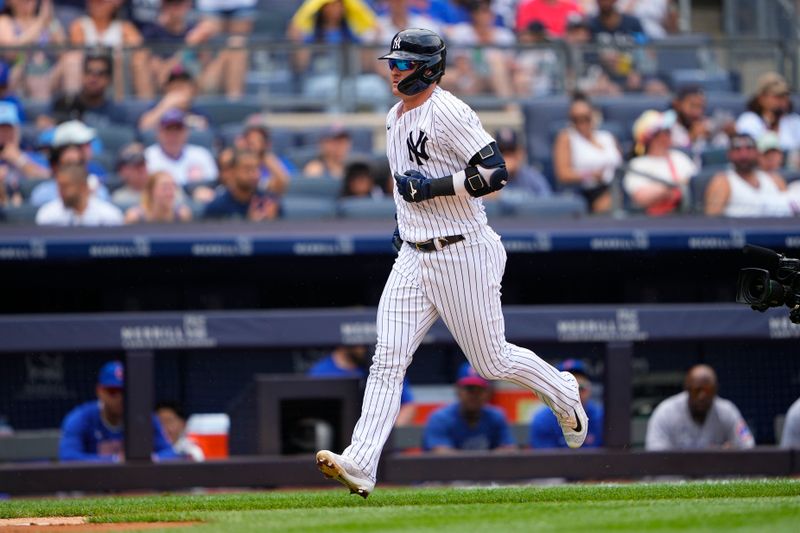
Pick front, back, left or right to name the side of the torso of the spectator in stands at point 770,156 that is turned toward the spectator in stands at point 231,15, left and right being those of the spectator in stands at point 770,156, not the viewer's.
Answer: right

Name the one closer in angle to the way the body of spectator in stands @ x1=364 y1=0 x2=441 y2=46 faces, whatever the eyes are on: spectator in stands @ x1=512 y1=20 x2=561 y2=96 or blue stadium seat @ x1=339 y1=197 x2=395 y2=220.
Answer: the blue stadium seat

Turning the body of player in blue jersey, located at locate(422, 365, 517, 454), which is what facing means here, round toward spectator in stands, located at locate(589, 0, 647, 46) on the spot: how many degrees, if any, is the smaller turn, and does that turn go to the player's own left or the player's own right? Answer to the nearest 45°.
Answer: approximately 180°

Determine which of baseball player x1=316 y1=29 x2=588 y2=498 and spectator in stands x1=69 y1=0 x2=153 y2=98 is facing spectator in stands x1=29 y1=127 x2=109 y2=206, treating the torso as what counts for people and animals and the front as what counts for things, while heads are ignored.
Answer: spectator in stands x1=69 y1=0 x2=153 y2=98

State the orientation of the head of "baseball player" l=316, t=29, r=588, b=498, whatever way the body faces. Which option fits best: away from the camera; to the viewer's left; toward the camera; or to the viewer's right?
to the viewer's left

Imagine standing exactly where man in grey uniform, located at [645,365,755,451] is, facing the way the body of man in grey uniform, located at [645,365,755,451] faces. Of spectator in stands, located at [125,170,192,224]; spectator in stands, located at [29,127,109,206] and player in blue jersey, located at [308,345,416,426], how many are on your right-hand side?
3

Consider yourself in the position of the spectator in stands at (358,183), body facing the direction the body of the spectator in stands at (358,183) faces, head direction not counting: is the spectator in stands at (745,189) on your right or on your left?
on your left

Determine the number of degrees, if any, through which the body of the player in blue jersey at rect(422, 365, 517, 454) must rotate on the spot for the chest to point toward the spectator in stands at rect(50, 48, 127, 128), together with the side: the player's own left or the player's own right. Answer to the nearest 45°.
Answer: approximately 135° to the player's own right

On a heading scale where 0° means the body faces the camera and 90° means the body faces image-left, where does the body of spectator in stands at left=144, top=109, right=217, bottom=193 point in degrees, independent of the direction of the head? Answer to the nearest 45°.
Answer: approximately 0°

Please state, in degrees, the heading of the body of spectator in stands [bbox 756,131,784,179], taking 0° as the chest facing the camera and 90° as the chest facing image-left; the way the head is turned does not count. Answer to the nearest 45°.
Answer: approximately 0°

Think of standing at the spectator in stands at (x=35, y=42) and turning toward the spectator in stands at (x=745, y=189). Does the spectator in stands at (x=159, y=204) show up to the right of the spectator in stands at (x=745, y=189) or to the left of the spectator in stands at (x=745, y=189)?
right
